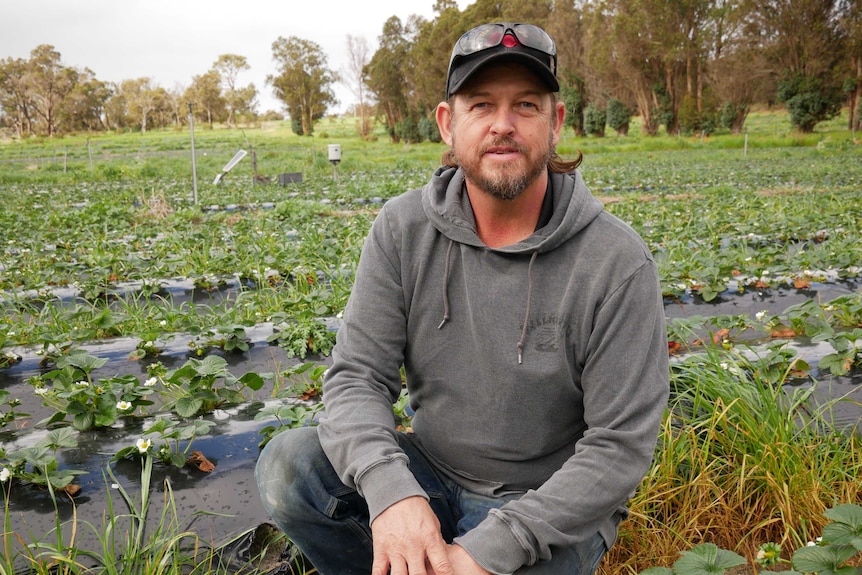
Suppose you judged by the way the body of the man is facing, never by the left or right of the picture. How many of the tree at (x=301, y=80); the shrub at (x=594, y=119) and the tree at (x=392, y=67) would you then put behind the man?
3

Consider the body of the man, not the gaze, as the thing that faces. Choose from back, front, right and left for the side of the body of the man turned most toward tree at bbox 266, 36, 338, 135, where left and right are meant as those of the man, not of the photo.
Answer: back

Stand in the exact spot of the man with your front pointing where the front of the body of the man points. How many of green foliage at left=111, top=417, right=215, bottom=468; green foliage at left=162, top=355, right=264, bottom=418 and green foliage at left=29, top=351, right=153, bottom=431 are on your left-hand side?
0

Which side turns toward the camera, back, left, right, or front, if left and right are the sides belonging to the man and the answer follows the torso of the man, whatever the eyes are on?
front

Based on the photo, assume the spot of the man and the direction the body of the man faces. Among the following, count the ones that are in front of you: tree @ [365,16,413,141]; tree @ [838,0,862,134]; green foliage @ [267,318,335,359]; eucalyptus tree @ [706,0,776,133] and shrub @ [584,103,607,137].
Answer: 0

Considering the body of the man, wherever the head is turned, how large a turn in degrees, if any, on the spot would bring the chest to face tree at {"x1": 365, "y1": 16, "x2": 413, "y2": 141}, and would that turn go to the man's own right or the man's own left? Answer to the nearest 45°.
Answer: approximately 180°

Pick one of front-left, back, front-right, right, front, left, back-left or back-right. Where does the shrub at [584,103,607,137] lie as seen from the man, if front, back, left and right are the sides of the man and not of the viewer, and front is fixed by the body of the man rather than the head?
back

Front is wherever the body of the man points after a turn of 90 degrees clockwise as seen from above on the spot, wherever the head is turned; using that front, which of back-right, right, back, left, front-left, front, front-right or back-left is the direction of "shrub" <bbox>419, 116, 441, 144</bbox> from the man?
right

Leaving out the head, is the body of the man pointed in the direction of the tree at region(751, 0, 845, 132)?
no

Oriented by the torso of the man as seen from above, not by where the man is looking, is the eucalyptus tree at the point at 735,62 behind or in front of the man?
behind

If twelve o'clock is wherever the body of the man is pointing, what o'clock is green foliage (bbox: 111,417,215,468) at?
The green foliage is roughly at 4 o'clock from the man.

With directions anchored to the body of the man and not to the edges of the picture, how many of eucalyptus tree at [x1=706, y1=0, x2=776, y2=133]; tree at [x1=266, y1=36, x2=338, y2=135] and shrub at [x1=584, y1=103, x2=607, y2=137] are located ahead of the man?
0

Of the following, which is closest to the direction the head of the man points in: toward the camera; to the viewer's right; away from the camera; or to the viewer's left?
toward the camera

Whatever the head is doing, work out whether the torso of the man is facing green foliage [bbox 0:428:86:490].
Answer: no
